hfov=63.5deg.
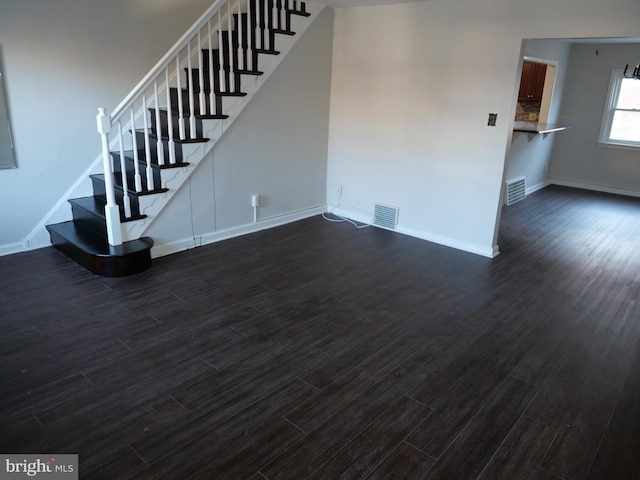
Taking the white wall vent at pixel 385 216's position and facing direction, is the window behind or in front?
behind

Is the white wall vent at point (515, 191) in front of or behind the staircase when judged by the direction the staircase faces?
behind

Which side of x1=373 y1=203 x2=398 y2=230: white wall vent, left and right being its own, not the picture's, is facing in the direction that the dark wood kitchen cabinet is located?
back

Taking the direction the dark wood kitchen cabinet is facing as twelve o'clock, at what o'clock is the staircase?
The staircase is roughly at 1 o'clock from the dark wood kitchen cabinet.

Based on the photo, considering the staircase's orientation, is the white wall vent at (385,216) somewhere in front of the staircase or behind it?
behind

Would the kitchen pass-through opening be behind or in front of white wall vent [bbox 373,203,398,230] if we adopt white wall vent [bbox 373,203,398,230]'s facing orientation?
behind
